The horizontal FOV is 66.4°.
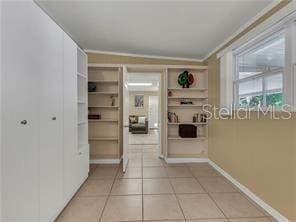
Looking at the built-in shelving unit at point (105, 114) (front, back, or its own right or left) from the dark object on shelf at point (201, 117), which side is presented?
left

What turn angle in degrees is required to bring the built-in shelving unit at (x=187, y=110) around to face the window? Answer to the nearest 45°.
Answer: approximately 45° to its left

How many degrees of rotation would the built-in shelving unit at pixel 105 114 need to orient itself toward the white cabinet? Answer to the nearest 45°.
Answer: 0° — it already faces it

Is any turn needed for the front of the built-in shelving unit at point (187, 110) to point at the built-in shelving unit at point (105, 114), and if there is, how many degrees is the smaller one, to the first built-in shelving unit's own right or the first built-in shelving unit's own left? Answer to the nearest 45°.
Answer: approximately 90° to the first built-in shelving unit's own right

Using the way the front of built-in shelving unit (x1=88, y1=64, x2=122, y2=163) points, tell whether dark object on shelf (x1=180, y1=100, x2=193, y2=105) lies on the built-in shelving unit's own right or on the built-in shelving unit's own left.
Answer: on the built-in shelving unit's own left

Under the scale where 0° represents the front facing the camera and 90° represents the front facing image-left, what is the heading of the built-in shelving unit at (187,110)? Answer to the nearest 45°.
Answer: approximately 0°

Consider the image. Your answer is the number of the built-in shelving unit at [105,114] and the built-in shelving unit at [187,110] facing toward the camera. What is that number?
2

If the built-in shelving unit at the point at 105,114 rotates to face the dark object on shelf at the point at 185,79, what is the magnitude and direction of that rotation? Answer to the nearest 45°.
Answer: approximately 90° to its left

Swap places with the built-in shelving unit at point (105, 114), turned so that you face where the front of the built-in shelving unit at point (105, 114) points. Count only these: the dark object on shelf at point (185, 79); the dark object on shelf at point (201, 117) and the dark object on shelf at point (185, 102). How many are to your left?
3

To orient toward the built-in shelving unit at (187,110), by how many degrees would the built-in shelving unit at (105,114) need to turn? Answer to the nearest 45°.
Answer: approximately 90° to its left

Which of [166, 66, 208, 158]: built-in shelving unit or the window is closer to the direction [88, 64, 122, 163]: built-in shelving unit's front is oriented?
the window
